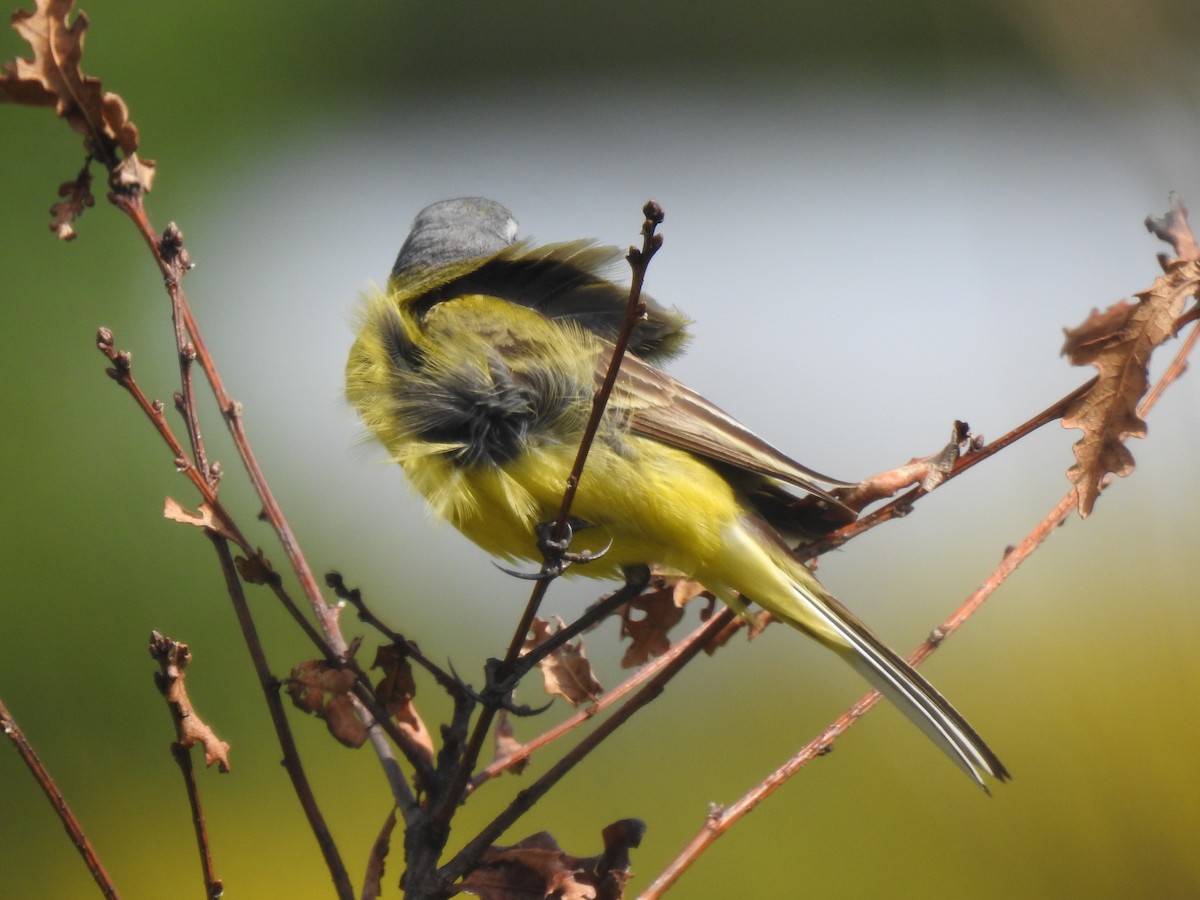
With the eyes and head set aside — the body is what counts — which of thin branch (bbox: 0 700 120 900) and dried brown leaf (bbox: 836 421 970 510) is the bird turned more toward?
the thin branch

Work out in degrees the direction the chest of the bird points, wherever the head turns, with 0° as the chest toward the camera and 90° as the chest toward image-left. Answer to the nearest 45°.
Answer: approximately 90°

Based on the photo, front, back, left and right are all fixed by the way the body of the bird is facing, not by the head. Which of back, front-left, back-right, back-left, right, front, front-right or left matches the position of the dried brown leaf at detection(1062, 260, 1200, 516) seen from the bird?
back-left

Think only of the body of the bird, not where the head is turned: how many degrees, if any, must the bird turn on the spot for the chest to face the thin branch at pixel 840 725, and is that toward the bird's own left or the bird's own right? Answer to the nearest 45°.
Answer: approximately 135° to the bird's own left

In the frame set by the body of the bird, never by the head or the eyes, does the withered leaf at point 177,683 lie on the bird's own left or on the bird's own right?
on the bird's own left

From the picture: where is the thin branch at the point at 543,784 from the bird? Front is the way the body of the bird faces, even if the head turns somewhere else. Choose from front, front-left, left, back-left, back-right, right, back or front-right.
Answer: left
